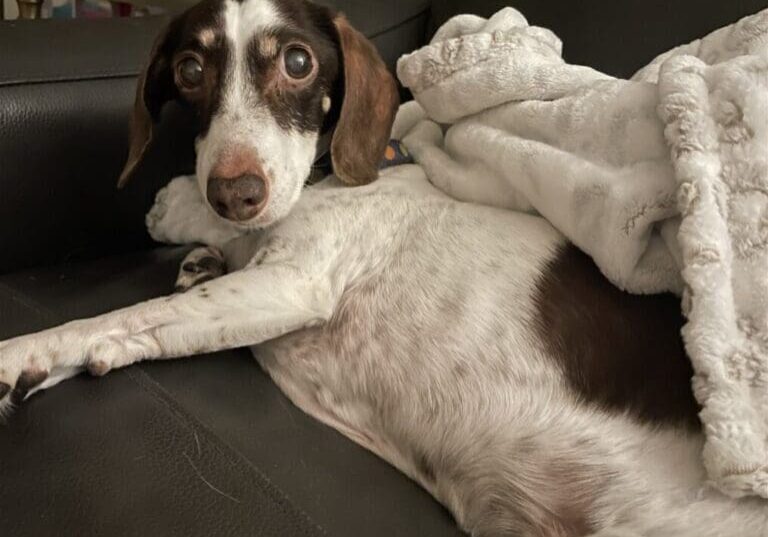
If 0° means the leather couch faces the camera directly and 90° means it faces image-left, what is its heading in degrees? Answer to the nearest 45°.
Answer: approximately 0°
